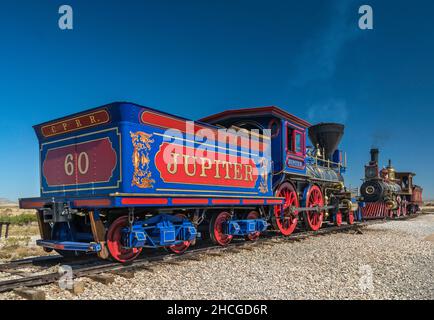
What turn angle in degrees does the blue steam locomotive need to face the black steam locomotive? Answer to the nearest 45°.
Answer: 0° — it already faces it

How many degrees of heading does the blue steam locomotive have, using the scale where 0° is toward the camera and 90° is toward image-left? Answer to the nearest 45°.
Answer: approximately 225°

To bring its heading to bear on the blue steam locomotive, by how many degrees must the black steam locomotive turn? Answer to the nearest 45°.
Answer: approximately 45° to its left

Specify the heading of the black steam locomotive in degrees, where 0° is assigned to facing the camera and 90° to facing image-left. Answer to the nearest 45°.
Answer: approximately 45°
